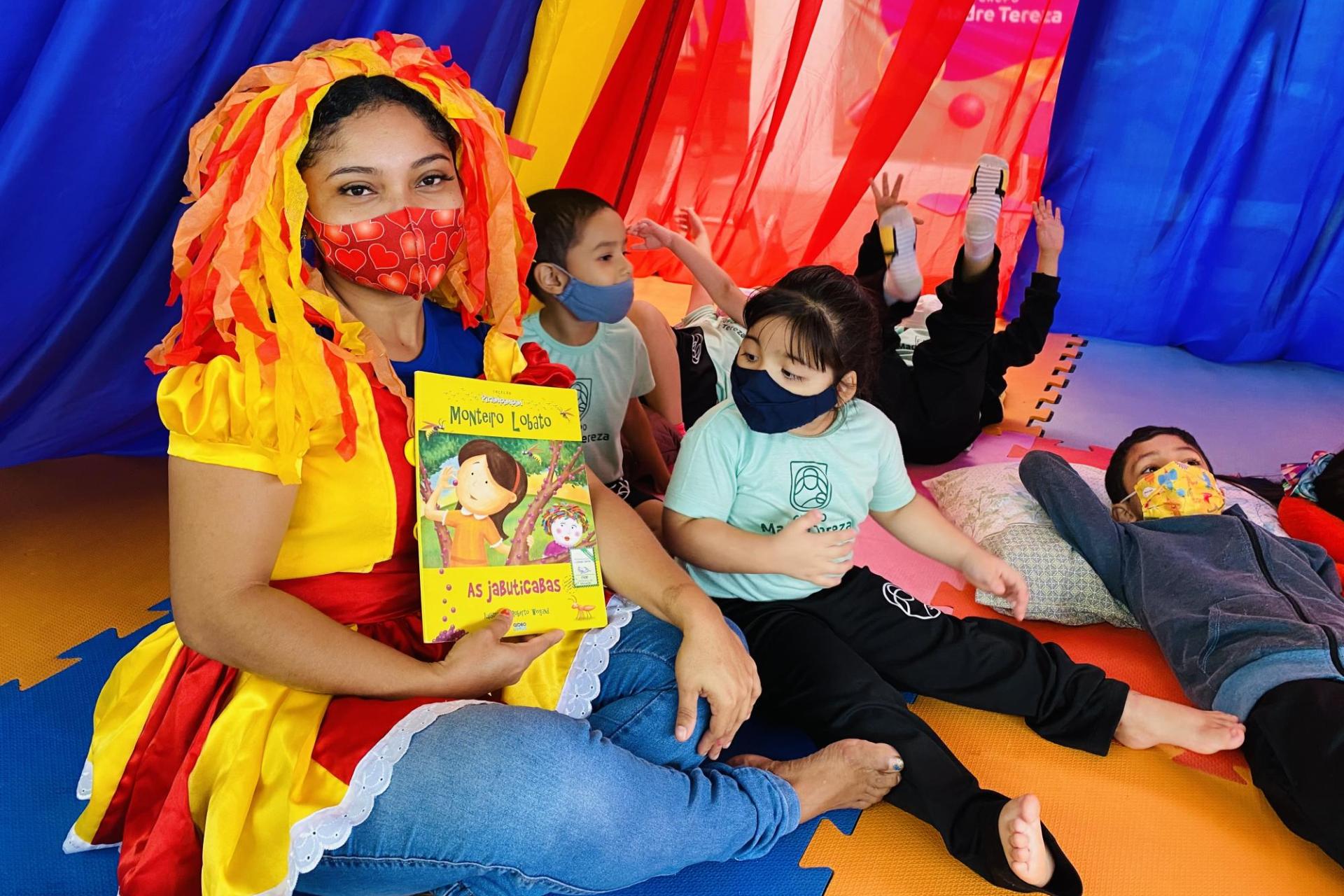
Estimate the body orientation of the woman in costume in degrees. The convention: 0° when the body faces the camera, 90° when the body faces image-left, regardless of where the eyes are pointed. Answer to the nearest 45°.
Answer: approximately 315°

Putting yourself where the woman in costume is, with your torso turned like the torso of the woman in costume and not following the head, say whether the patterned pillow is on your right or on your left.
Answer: on your left

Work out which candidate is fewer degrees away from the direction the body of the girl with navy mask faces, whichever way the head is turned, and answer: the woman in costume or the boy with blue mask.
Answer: the woman in costume

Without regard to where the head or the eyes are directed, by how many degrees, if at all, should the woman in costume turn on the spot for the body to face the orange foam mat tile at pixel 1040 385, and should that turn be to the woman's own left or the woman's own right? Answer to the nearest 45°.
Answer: approximately 90° to the woman's own left

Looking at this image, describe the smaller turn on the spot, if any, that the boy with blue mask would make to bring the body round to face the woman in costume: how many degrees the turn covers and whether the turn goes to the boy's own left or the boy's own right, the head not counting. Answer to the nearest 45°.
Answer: approximately 45° to the boy's own right

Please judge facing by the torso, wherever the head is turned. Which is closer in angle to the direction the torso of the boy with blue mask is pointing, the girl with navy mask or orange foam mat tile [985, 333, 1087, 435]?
the girl with navy mask

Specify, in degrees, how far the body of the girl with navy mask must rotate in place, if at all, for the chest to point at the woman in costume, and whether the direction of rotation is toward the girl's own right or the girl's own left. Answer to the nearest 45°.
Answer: approximately 90° to the girl's own right

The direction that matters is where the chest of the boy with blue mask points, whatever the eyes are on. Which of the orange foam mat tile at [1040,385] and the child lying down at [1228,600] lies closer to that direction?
the child lying down

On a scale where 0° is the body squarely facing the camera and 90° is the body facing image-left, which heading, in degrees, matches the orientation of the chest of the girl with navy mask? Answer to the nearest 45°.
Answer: approximately 315°

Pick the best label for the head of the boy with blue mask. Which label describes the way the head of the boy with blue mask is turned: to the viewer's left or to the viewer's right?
to the viewer's right
